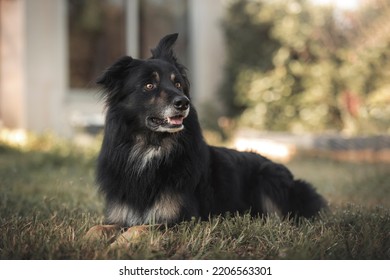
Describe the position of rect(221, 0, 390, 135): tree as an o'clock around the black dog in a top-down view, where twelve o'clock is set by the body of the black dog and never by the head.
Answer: The tree is roughly at 5 o'clock from the black dog.

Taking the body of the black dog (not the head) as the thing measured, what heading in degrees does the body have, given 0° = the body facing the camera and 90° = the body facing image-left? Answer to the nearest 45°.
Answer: approximately 45°
